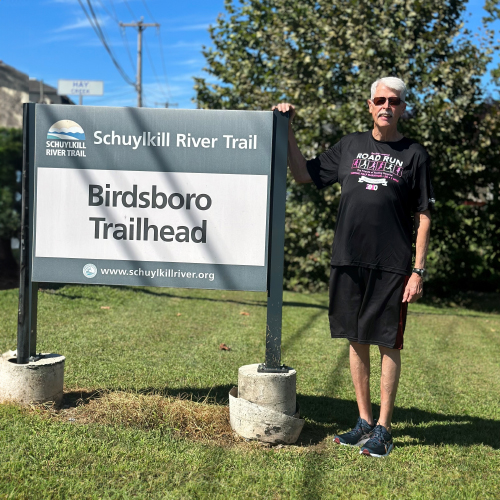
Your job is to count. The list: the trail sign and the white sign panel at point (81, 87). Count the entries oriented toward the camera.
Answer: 2

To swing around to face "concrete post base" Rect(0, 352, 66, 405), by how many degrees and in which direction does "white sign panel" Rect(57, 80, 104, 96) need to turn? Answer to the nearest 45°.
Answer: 0° — it already faces it

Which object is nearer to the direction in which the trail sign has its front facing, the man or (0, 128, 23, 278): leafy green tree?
the man

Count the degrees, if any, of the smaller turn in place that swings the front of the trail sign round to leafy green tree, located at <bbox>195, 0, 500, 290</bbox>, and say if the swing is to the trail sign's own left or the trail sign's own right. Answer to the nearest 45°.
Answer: approximately 135° to the trail sign's own left

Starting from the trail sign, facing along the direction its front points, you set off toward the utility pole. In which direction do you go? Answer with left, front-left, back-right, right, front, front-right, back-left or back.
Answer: back

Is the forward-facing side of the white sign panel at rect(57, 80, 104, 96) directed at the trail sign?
yes

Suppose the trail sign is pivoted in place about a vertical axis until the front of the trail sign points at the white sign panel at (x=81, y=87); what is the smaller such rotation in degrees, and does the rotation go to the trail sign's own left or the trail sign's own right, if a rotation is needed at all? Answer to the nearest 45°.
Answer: approximately 180°

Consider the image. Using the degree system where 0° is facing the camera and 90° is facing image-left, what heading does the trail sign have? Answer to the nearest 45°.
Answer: approximately 0°
